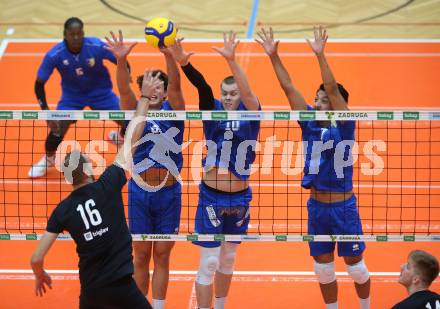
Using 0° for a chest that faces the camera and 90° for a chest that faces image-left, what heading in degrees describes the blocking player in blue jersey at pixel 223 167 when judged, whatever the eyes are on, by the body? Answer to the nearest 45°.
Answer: approximately 0°

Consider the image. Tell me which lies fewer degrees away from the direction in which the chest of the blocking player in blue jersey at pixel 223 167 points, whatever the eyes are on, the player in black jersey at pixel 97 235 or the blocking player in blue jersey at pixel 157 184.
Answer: the player in black jersey

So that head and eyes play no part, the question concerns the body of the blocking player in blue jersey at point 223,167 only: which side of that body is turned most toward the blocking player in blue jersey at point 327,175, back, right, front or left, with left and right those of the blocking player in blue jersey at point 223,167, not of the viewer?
left

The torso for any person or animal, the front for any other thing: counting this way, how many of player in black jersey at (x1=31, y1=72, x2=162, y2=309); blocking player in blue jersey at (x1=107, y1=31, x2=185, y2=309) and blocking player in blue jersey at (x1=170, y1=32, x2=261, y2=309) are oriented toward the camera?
2

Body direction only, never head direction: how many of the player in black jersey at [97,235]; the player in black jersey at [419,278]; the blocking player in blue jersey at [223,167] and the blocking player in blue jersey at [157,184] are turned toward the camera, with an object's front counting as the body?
2

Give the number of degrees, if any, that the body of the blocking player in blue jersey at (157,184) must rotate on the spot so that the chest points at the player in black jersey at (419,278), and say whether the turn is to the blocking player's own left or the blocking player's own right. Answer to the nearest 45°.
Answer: approximately 45° to the blocking player's own left

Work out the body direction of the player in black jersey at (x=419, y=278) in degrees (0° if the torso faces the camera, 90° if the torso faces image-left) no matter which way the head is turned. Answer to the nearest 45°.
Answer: approximately 135°

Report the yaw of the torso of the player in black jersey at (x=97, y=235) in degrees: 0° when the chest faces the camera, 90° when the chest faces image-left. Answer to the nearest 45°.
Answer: approximately 180°
